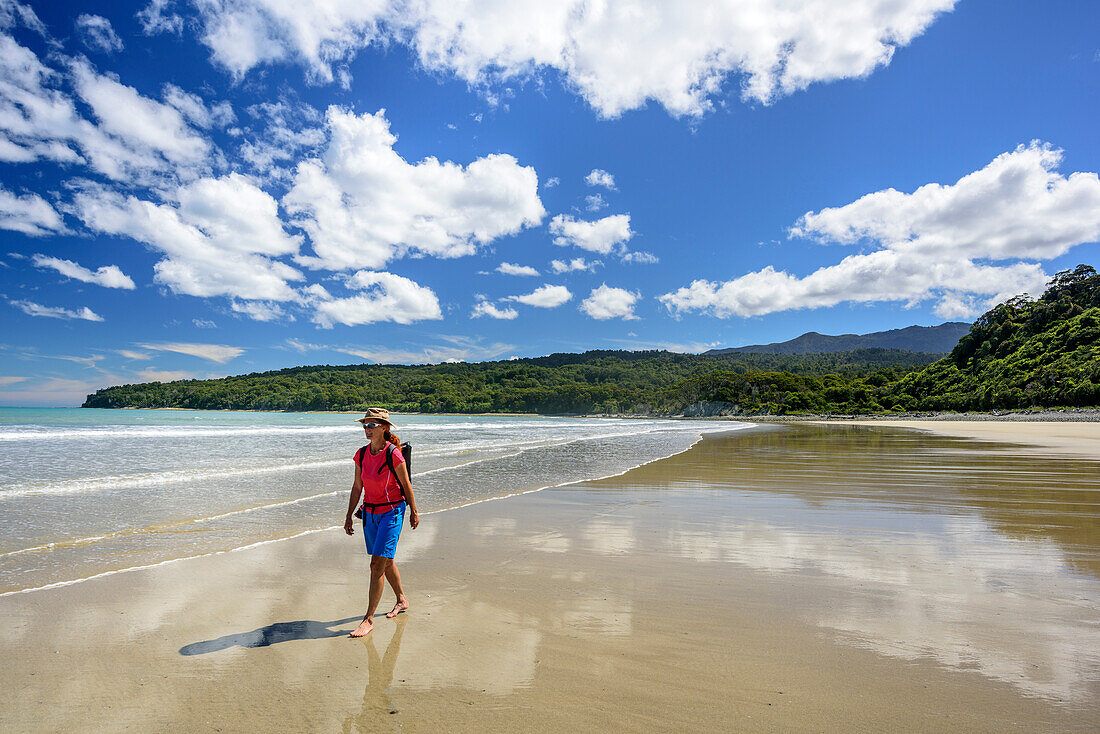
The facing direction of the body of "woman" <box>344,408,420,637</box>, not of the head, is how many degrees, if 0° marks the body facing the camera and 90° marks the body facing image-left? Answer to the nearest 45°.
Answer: approximately 45°

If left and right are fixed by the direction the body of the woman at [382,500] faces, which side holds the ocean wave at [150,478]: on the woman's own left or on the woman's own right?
on the woman's own right
